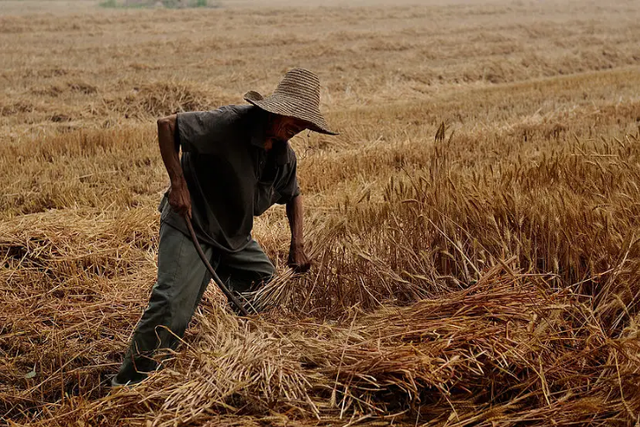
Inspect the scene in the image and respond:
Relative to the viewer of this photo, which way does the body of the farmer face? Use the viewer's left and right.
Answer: facing the viewer and to the right of the viewer

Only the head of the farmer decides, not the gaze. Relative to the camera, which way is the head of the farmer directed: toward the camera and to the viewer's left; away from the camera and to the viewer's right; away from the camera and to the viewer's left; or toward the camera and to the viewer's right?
toward the camera and to the viewer's right
